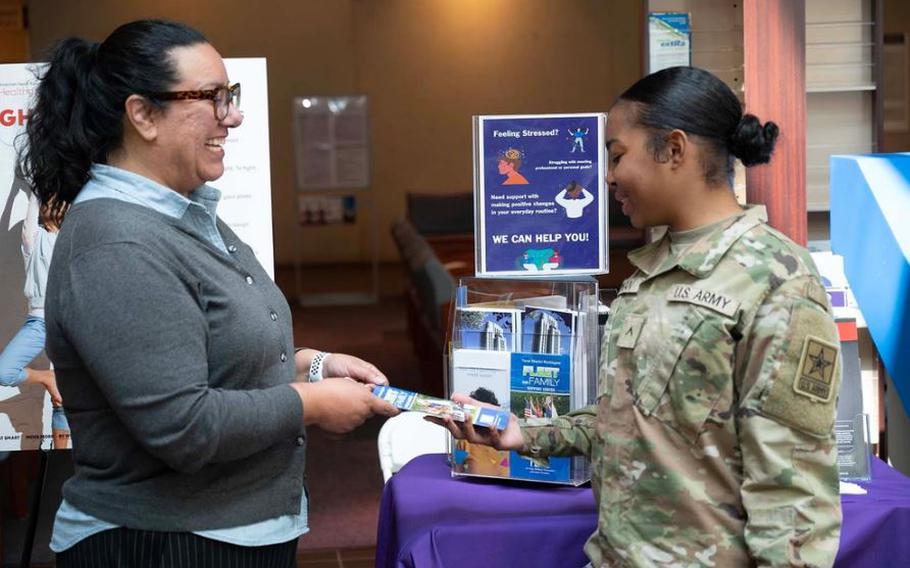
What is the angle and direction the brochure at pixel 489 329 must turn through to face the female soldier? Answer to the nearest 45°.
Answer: approximately 45° to its left

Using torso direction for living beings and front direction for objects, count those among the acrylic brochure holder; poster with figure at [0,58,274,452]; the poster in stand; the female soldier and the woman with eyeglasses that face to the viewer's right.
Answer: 1

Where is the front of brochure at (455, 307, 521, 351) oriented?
toward the camera

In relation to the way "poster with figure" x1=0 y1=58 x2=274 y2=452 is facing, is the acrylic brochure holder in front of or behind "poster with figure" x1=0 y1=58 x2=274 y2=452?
in front

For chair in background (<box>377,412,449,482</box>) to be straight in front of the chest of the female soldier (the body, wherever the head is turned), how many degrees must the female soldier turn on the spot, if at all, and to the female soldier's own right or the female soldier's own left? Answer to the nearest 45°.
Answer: approximately 90° to the female soldier's own right

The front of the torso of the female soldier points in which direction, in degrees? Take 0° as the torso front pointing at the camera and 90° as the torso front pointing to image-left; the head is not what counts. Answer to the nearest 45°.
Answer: approximately 45°

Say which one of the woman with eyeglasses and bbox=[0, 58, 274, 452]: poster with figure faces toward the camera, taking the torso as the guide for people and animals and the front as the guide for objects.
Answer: the poster with figure

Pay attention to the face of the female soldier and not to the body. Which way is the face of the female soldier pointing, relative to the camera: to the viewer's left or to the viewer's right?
to the viewer's left

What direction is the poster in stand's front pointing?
toward the camera

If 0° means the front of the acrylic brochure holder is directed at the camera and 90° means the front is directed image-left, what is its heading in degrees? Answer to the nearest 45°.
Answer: approximately 0°

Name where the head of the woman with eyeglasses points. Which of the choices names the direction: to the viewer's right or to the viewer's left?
to the viewer's right

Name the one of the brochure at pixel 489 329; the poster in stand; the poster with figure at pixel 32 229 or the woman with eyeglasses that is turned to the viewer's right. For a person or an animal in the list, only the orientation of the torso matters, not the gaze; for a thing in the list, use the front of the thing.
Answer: the woman with eyeglasses

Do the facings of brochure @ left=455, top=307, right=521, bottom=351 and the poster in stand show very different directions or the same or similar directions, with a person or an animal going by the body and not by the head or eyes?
same or similar directions

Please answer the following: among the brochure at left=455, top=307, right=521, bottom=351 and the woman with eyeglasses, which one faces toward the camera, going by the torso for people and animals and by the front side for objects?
the brochure
